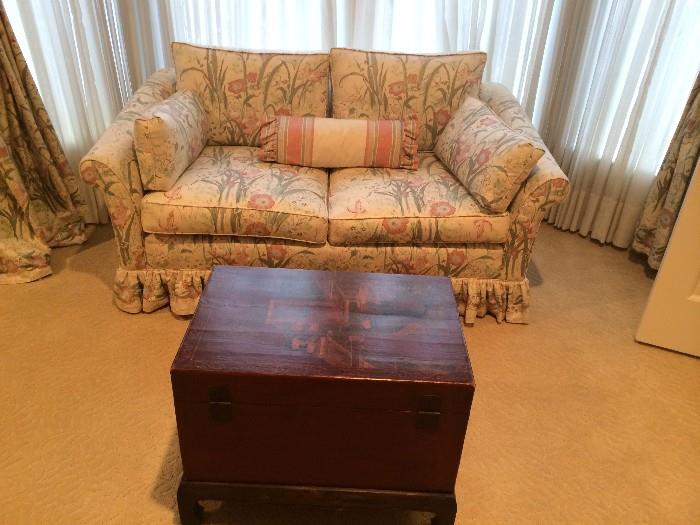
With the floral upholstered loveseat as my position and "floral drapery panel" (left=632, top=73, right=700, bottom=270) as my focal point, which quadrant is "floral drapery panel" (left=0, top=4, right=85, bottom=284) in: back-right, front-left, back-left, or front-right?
back-left

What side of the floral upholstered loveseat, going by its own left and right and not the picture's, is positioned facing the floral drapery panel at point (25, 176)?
right

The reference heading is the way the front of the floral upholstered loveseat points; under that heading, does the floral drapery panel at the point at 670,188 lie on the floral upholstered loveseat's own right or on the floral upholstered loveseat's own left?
on the floral upholstered loveseat's own left

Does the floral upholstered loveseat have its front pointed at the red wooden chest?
yes

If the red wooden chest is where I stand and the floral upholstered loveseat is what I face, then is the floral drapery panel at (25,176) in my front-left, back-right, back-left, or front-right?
front-left

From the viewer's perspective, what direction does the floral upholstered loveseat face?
toward the camera
